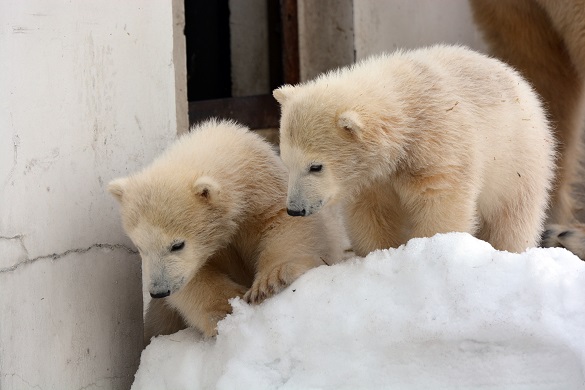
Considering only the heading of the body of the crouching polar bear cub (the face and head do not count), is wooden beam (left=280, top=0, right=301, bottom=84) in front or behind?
behind

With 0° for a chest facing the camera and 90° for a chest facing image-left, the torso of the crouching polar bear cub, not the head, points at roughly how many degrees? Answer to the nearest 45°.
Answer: approximately 45°

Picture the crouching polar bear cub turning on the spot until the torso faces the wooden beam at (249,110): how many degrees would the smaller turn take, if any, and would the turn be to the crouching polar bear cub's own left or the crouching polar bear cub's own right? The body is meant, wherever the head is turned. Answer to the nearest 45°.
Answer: approximately 135° to the crouching polar bear cub's own right
